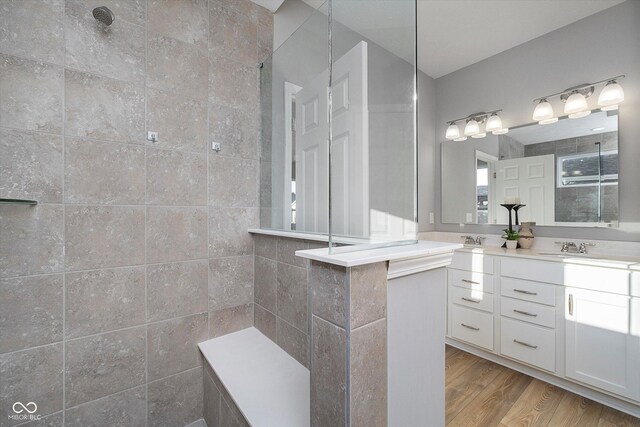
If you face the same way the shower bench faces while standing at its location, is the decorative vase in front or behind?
behind

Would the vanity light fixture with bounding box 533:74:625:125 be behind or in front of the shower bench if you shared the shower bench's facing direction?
behind

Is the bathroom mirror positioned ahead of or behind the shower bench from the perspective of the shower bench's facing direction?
behind

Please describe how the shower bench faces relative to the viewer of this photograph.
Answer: facing the viewer and to the left of the viewer
